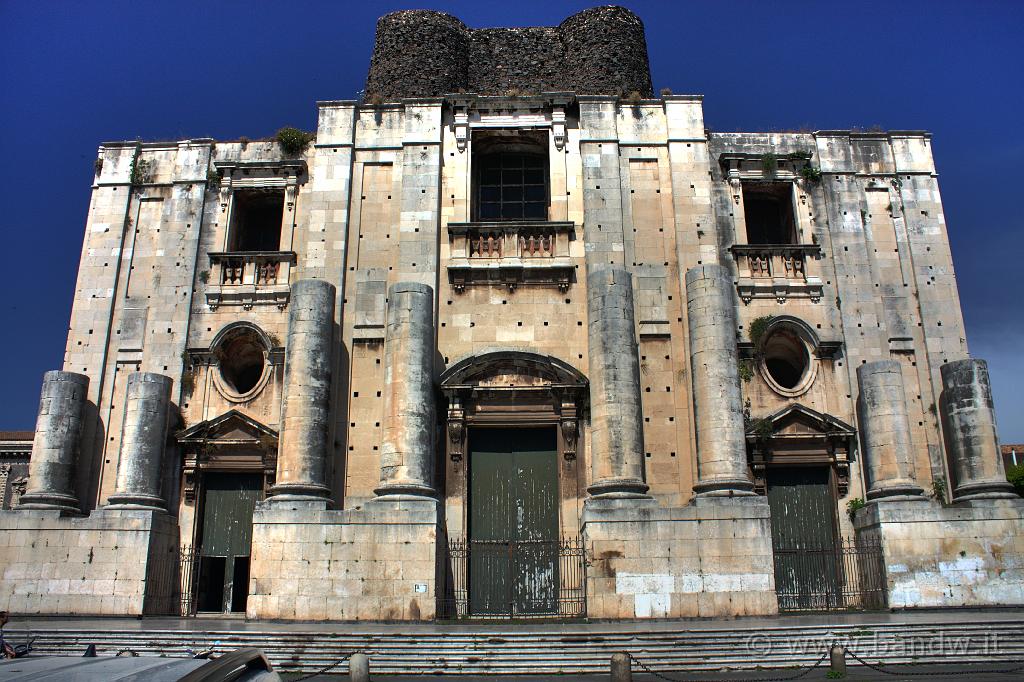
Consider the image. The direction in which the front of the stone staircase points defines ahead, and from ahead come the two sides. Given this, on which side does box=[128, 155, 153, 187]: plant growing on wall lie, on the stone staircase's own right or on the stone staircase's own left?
on the stone staircase's own right

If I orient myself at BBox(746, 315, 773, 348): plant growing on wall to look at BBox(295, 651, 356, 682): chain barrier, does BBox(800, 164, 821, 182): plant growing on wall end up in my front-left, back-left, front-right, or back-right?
back-left

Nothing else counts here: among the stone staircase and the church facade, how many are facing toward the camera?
2

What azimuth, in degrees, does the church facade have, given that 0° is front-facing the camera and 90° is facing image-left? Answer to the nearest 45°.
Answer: approximately 0°

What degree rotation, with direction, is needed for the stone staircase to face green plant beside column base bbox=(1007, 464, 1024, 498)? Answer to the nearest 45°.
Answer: approximately 135° to its left
